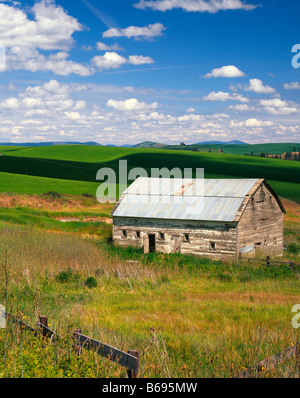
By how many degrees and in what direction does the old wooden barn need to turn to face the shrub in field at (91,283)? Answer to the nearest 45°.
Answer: approximately 45° to its left

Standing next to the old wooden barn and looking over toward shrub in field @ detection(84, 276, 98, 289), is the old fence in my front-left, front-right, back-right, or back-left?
front-left

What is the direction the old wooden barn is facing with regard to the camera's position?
facing the viewer and to the left of the viewer

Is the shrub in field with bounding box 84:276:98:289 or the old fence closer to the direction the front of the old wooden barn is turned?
the shrub in field

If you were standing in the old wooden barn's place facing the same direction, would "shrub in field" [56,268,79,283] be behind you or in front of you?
in front

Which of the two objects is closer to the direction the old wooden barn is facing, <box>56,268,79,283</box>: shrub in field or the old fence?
the shrub in field
